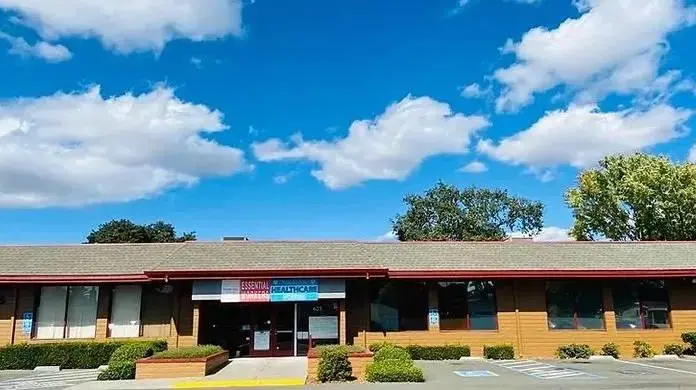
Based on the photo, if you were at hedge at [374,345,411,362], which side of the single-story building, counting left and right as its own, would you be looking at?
front

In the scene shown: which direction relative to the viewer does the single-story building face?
toward the camera

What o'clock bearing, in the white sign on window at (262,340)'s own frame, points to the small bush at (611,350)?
The small bush is roughly at 9 o'clock from the white sign on window.

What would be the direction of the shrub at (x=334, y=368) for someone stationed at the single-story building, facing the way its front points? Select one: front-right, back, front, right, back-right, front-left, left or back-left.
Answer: front

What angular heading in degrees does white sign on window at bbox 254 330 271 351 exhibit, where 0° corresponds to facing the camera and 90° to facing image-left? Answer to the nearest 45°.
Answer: approximately 0°

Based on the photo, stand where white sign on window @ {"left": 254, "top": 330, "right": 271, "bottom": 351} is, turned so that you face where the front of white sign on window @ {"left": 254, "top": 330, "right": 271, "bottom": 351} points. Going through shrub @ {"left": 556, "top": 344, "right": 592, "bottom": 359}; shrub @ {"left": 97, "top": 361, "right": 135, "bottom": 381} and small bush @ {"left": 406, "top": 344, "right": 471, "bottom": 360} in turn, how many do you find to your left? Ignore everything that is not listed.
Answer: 2

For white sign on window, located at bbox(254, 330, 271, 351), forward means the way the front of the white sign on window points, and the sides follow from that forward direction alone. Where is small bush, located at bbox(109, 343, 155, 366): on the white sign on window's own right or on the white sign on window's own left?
on the white sign on window's own right

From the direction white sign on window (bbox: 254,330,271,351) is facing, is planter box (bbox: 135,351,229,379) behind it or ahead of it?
ahead

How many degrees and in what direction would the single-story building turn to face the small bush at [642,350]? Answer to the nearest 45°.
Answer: approximately 90° to its left

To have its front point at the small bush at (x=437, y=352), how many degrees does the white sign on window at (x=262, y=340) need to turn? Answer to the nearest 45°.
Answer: approximately 90° to its left

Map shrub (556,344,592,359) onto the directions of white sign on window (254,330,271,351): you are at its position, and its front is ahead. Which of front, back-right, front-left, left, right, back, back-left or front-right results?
left

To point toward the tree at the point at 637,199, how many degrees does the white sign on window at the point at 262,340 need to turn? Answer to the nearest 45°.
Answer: approximately 135° to its left
